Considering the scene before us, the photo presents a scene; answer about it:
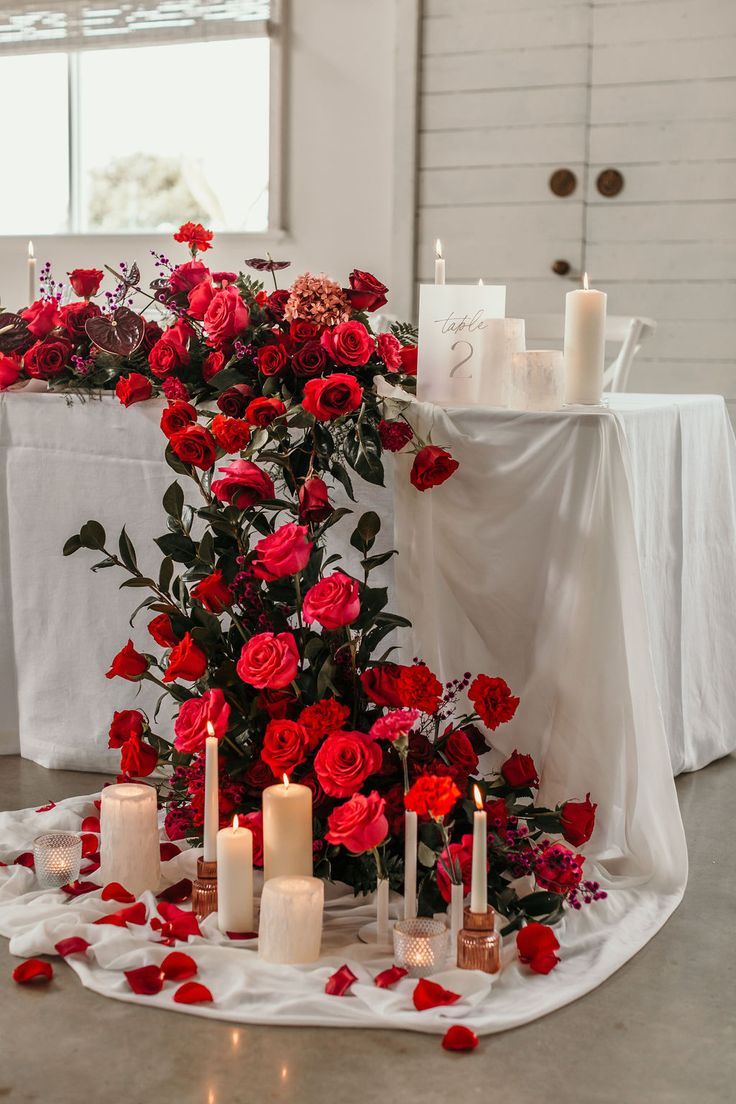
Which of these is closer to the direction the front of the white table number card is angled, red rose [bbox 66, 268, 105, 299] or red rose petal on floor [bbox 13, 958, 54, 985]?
the red rose petal on floor

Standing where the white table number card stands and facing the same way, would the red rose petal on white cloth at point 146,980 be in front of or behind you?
in front

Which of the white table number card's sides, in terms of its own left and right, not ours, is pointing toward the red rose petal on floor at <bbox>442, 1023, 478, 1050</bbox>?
front

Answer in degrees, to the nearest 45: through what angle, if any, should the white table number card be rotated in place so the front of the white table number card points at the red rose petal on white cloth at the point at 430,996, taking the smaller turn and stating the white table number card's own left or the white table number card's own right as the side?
0° — it already faces it
